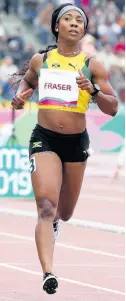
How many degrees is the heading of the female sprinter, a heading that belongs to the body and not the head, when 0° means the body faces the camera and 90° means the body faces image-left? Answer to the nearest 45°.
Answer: approximately 0°
